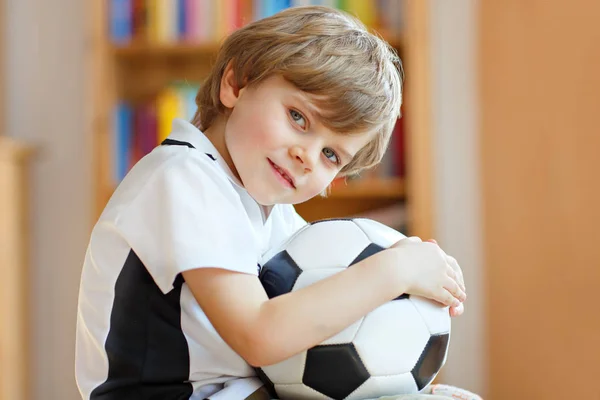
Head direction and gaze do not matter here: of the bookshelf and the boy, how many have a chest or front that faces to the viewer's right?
1

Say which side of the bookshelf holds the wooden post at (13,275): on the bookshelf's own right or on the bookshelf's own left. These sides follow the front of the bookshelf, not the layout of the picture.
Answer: on the bookshelf's own right

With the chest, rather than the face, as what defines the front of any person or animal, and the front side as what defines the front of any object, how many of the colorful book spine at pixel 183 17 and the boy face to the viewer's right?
1

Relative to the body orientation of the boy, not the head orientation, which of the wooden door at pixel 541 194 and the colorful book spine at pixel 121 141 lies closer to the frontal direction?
the wooden door

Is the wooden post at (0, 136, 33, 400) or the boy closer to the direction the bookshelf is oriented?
the boy

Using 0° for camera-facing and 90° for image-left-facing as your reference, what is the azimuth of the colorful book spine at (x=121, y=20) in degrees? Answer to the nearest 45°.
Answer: approximately 0°

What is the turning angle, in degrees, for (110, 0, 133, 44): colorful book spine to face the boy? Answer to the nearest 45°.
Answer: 0° — it already faces them
